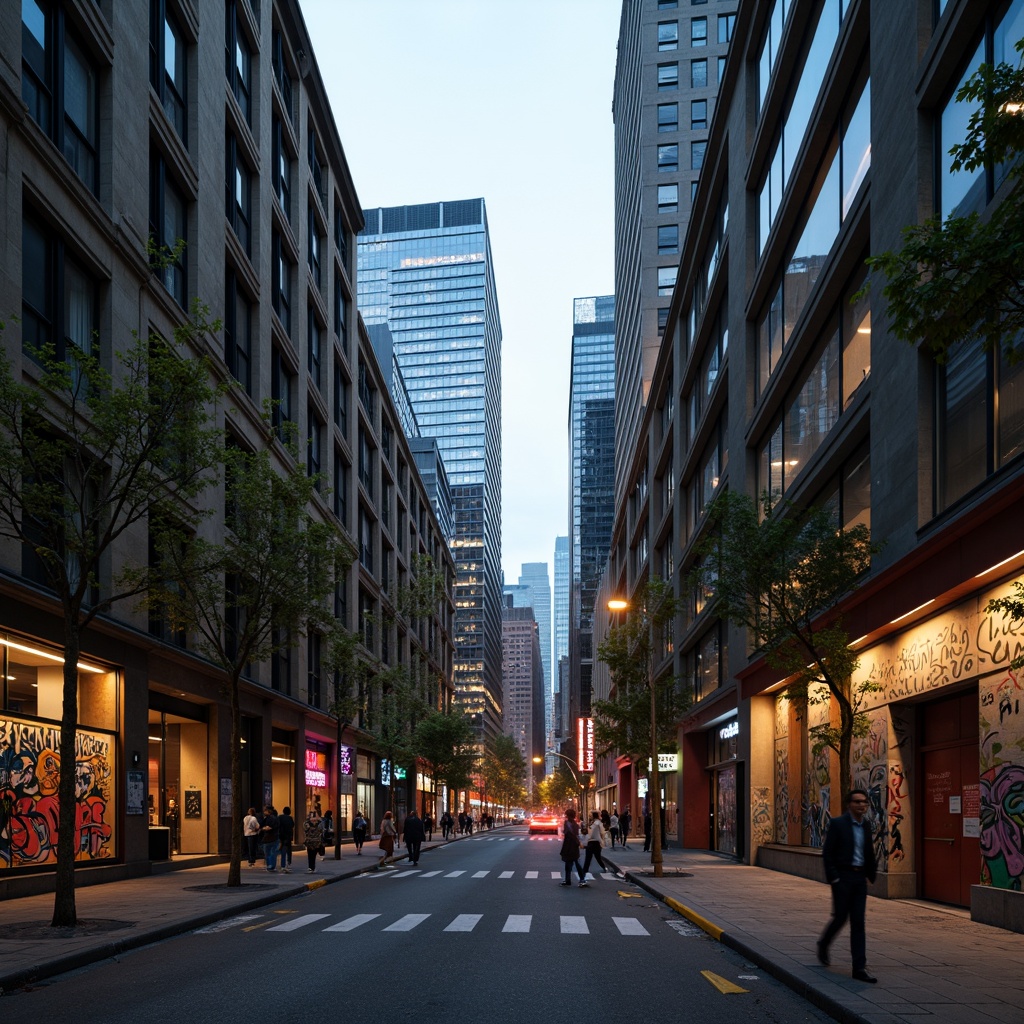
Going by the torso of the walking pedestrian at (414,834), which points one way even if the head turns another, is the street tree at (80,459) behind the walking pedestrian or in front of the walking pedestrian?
behind

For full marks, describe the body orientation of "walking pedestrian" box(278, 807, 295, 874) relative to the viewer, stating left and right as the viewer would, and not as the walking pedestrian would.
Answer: facing away from the viewer

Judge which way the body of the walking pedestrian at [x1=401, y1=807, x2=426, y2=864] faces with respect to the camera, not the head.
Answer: away from the camera

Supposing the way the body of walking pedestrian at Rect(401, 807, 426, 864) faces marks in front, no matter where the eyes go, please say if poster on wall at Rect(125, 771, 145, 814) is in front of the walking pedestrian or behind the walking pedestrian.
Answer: behind
